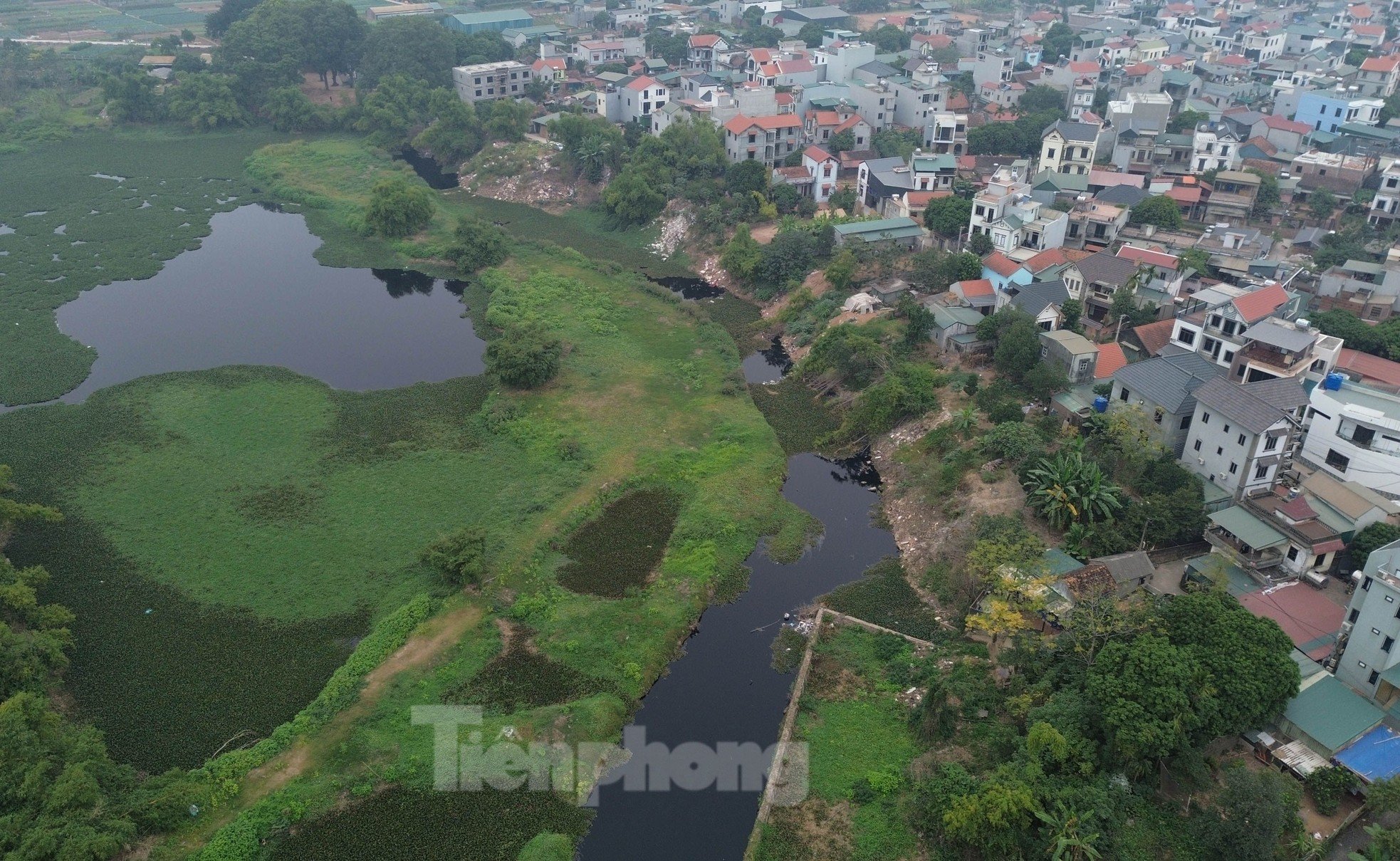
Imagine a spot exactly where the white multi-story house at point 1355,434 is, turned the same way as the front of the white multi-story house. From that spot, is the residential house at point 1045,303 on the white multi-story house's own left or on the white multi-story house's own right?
on the white multi-story house's own right

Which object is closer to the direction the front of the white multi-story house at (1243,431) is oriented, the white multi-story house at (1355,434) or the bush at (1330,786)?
the bush

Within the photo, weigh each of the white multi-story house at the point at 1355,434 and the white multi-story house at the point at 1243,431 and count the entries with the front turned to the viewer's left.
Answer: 0

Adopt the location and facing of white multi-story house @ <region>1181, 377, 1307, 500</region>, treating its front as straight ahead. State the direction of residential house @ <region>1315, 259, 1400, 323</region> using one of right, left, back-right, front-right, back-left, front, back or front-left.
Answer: back-left

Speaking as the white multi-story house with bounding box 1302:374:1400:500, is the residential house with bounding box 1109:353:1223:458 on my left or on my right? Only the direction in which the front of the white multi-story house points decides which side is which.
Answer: on my right

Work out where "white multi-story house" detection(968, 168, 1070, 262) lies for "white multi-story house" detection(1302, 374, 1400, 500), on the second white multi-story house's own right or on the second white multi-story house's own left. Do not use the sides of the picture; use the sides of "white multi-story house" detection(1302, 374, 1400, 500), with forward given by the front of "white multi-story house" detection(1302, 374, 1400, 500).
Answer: on the second white multi-story house's own right

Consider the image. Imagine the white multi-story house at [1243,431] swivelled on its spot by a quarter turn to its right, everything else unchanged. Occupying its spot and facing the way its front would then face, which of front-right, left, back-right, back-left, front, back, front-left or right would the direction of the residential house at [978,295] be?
right

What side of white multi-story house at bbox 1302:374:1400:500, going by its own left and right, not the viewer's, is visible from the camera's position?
front

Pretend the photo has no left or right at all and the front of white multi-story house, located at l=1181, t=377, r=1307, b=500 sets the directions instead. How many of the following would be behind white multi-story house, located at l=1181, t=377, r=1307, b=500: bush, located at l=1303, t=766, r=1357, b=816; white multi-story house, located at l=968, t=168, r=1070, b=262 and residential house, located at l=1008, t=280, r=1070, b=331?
2

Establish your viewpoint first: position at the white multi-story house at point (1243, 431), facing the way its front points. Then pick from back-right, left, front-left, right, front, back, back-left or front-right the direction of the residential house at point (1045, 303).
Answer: back

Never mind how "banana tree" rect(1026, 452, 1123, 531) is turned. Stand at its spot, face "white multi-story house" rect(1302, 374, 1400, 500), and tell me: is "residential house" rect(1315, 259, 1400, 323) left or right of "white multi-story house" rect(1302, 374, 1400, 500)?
left

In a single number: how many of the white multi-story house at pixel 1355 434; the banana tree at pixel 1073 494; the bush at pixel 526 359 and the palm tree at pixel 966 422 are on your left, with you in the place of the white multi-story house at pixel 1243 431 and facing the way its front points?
1

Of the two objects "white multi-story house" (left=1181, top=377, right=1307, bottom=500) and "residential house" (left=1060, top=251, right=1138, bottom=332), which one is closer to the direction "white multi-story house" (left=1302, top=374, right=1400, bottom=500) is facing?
the white multi-story house

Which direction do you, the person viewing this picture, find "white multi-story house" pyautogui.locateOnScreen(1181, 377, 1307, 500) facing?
facing the viewer and to the right of the viewer

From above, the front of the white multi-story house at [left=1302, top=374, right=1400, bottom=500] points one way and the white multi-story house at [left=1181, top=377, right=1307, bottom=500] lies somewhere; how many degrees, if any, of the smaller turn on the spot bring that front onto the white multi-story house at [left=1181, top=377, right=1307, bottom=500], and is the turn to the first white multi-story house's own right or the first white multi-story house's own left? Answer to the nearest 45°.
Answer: approximately 45° to the first white multi-story house's own right
